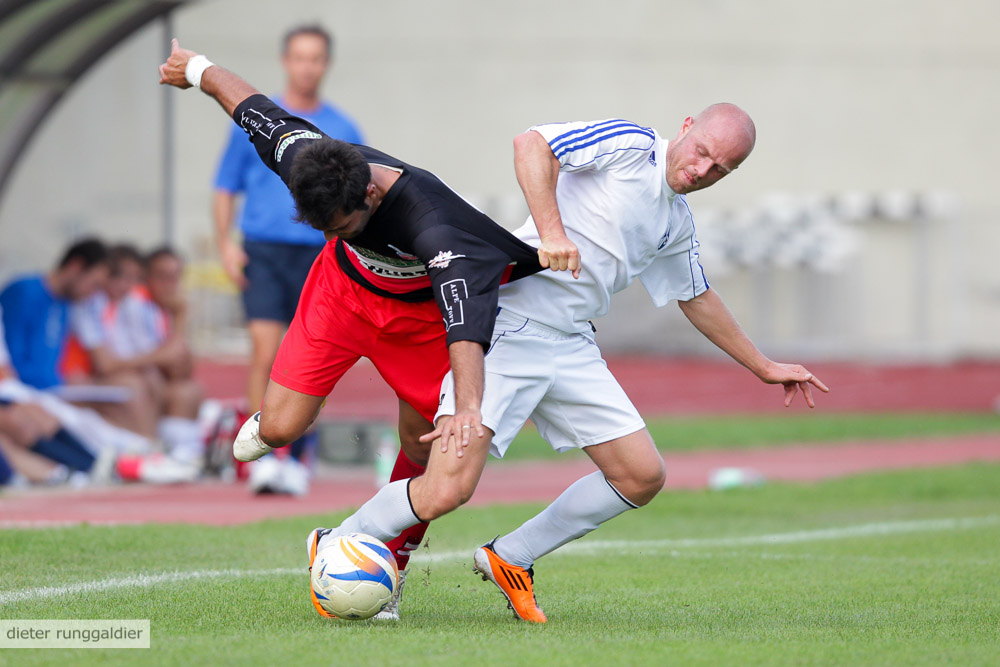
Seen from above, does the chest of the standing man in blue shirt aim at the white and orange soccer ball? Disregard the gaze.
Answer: yes

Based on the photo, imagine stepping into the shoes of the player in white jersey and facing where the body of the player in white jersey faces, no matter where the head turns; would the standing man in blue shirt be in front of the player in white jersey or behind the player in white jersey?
behind

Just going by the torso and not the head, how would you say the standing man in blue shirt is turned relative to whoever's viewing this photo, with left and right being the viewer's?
facing the viewer

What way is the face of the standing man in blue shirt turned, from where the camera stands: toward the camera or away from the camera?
toward the camera

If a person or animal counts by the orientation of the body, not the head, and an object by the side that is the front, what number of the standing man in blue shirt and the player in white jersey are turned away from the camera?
0

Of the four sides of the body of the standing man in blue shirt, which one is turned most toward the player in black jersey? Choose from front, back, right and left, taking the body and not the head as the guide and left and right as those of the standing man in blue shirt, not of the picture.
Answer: front

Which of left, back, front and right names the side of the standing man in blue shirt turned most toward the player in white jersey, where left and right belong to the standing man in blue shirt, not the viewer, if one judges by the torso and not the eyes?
front
